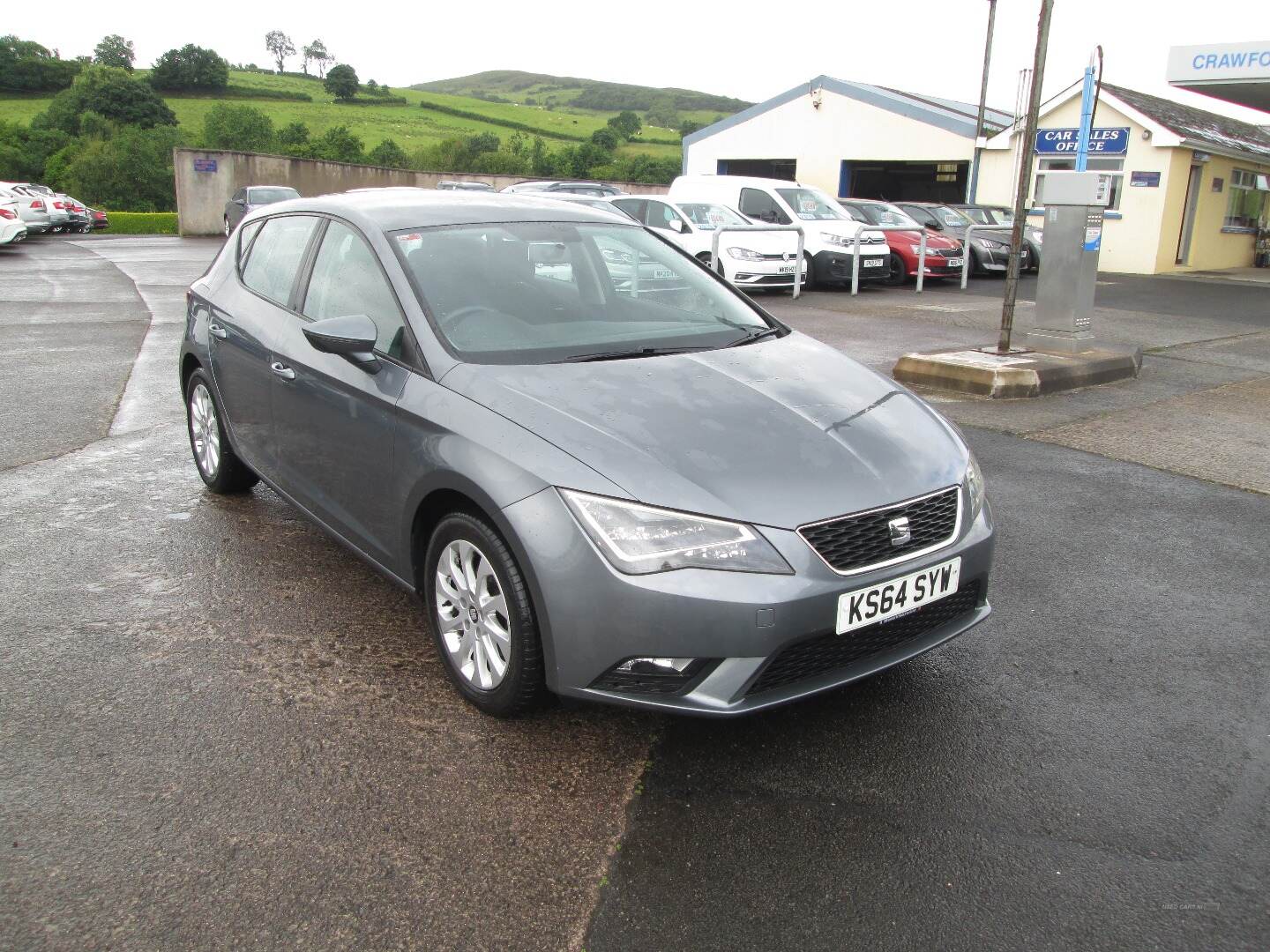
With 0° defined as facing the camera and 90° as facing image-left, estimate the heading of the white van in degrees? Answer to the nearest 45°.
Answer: approximately 315°

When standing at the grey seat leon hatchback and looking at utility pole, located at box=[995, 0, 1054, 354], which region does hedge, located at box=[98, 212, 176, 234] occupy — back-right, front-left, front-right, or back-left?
front-left

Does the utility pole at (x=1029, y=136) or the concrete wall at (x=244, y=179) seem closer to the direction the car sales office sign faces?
the utility pole

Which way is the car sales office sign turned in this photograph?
toward the camera

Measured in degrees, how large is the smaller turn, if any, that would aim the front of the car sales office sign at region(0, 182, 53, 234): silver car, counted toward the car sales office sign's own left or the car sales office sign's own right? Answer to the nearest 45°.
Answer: approximately 90° to the car sales office sign's own right

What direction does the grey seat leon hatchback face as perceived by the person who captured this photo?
facing the viewer and to the right of the viewer

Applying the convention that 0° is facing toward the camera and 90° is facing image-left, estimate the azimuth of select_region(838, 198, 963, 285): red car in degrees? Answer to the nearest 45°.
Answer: approximately 315°

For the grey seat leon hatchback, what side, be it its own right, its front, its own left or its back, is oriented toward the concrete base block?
left

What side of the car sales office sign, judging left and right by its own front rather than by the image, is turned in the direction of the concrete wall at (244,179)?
right

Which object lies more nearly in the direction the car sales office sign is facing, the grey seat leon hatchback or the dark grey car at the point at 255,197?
the grey seat leon hatchback

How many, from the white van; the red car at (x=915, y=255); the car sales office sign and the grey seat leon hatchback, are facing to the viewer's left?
0

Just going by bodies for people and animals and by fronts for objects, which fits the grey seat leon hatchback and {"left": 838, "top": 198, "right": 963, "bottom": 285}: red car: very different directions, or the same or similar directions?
same or similar directions

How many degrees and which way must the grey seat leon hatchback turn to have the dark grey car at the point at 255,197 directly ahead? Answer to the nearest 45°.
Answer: approximately 135° to its left

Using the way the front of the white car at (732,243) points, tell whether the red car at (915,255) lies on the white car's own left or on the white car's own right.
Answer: on the white car's own left

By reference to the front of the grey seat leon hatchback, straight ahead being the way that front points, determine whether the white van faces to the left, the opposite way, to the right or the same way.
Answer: the same way

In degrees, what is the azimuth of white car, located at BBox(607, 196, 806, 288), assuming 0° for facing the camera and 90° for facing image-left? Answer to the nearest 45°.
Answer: approximately 315°

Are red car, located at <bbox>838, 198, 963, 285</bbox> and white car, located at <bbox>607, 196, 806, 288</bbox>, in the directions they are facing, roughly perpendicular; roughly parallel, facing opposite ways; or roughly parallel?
roughly parallel

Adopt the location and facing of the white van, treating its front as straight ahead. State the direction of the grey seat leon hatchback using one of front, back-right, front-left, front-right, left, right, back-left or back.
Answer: front-right
